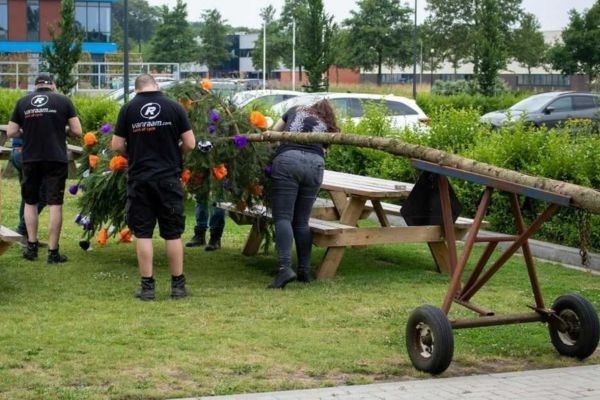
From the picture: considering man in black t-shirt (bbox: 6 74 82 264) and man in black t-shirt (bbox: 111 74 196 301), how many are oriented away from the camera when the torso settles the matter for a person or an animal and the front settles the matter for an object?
2

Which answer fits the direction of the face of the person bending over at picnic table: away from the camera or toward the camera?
away from the camera

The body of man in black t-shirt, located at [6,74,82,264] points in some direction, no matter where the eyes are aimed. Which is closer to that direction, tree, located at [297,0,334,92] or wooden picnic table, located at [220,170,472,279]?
the tree

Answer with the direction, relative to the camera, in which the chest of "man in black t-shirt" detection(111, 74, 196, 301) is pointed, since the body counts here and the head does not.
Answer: away from the camera

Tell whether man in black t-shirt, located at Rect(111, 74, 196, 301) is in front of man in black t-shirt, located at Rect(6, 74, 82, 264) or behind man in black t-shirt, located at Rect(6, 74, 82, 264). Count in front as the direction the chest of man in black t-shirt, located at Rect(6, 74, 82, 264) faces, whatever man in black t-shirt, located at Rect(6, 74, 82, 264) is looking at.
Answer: behind

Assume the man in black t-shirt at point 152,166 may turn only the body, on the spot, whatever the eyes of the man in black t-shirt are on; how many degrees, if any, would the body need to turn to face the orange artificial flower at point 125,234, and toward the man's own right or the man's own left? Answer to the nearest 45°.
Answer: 0° — they already face it

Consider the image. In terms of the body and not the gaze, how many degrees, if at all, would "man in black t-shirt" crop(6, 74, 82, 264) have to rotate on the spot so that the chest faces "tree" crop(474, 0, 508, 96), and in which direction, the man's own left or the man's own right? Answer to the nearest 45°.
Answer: approximately 45° to the man's own right

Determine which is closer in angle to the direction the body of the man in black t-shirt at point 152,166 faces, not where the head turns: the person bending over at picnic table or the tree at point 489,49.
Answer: the tree

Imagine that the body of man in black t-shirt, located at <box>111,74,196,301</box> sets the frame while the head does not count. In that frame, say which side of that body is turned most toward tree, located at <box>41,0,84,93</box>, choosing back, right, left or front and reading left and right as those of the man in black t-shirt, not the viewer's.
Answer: front

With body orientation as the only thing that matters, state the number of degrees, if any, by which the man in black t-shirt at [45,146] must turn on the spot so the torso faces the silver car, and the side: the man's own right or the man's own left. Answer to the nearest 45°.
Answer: approximately 45° to the man's own right

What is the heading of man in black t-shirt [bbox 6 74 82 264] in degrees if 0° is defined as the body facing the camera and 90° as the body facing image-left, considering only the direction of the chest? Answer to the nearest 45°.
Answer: approximately 180°

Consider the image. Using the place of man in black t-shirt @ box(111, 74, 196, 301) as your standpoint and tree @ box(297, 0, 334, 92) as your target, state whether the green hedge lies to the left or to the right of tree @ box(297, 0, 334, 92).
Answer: right

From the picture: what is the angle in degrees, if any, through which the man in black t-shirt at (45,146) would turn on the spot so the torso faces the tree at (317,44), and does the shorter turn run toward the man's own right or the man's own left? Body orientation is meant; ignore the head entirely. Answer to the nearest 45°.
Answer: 0° — they already face it
